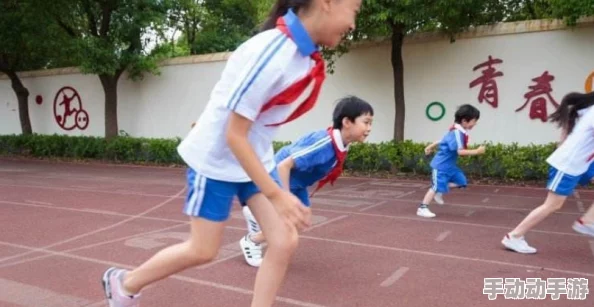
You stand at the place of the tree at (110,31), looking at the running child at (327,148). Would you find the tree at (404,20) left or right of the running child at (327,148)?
left

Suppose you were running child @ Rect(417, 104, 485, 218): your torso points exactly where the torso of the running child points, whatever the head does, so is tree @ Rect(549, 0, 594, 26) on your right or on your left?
on your left

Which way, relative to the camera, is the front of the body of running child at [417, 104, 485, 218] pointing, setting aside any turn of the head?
to the viewer's right

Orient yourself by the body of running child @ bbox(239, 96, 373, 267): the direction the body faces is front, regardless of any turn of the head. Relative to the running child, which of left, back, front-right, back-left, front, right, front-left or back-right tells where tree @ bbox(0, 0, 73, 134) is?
back-left

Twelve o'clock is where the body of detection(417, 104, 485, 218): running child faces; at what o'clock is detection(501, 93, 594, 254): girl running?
The girl running is roughly at 2 o'clock from the running child.

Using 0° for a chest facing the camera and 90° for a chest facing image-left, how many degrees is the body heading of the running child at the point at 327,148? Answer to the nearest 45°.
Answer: approximately 270°

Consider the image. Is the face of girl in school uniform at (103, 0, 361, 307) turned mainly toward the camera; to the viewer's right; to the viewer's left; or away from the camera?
to the viewer's right

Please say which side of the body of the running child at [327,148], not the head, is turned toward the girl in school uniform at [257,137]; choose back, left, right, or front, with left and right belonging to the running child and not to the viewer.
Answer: right

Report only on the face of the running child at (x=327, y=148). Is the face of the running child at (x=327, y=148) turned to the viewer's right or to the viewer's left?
to the viewer's right

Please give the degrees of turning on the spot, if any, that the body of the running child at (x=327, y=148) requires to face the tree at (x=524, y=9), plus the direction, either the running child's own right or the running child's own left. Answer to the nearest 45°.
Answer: approximately 45° to the running child's own left
